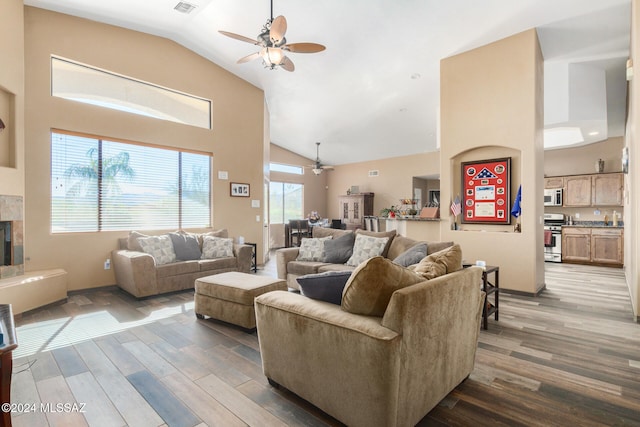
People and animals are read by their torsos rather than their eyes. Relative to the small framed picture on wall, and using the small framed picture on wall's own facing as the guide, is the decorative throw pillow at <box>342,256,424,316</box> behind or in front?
in front

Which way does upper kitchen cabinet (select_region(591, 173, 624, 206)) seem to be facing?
toward the camera

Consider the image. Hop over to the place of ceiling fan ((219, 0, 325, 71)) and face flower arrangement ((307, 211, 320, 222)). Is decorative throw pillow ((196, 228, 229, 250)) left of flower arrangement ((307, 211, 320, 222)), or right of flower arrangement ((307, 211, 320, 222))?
left

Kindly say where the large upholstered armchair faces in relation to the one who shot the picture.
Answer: facing away from the viewer and to the left of the viewer

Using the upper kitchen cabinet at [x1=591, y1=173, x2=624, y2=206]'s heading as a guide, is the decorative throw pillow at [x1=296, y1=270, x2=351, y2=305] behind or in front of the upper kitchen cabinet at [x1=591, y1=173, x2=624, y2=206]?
in front

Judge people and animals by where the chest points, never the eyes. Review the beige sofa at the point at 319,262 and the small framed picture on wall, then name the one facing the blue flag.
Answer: the small framed picture on wall

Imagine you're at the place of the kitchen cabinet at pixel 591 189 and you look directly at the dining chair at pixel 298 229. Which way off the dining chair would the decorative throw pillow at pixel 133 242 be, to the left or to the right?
left

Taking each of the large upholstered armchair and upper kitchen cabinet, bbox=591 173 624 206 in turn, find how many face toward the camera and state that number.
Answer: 1

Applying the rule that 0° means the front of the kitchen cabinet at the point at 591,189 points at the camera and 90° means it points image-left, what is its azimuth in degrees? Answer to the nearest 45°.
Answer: approximately 0°

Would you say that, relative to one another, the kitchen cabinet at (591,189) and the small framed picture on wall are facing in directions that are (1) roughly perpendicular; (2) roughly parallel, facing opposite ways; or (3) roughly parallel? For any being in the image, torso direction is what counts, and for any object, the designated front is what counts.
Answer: roughly perpendicular

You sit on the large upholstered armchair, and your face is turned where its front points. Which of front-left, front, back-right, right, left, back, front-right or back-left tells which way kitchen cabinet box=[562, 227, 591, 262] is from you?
right

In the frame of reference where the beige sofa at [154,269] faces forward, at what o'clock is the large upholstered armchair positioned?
The large upholstered armchair is roughly at 1 o'clock from the beige sofa.

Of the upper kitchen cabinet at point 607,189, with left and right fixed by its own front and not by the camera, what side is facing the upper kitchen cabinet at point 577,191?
right

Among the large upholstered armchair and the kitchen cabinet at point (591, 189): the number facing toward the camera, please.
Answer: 1

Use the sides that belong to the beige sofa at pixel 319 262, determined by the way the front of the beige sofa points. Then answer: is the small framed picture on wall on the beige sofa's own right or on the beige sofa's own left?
on the beige sofa's own right

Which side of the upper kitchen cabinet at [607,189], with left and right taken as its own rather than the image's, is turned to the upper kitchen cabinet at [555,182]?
right

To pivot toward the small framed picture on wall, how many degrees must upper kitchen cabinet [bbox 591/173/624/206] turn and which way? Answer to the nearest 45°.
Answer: approximately 45° to its right

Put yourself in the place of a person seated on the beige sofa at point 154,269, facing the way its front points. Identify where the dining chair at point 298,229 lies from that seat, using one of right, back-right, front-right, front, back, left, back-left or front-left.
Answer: left
